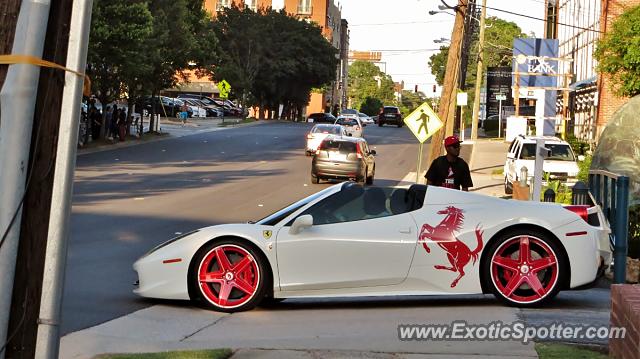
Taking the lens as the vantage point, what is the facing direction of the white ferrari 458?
facing to the left of the viewer

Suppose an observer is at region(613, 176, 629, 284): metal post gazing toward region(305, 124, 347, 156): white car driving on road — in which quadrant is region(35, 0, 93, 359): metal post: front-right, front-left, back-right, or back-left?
back-left

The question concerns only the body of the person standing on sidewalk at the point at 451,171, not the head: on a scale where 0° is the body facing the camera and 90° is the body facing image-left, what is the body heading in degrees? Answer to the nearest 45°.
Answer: approximately 0°

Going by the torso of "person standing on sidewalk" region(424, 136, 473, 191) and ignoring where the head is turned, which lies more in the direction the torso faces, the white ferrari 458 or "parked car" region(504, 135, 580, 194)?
the white ferrari 458

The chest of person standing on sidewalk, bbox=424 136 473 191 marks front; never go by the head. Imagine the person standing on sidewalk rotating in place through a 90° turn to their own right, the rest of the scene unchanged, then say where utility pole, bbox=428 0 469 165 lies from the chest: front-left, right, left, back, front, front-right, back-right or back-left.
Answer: right

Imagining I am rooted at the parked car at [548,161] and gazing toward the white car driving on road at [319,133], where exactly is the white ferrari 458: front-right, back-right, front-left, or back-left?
back-left

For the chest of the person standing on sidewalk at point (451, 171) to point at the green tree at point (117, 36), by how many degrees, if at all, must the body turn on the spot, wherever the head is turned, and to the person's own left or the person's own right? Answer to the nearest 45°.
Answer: approximately 135° to the person's own right

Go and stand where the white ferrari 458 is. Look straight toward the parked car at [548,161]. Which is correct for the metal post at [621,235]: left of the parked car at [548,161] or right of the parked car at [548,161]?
right

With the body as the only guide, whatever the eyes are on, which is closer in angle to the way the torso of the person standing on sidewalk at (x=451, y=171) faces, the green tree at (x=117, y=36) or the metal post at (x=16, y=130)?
the metal post
